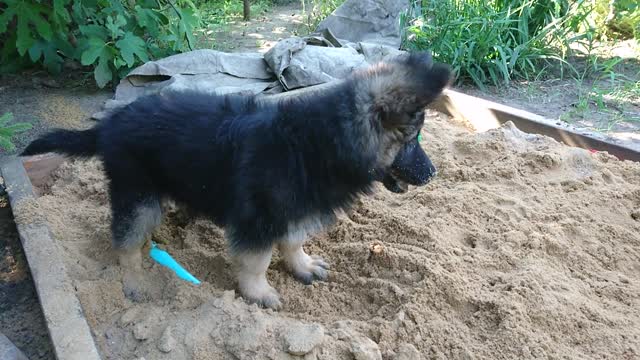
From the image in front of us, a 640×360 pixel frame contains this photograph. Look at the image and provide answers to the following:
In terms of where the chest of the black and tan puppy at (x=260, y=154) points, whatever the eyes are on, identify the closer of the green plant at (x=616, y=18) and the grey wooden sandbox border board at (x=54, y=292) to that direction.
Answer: the green plant

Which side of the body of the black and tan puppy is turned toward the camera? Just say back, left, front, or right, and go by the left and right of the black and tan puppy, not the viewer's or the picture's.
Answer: right

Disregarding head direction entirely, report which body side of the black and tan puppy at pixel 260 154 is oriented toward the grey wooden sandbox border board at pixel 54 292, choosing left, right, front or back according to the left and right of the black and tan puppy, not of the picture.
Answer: back

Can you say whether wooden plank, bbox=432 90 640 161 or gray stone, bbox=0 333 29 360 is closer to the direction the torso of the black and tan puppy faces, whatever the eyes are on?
the wooden plank

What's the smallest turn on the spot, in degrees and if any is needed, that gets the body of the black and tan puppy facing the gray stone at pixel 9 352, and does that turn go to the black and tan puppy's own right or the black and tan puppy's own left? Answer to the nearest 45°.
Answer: approximately 180°

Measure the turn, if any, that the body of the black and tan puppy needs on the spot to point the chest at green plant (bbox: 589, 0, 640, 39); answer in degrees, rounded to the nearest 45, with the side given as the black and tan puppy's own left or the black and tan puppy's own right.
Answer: approximately 45° to the black and tan puppy's own left
